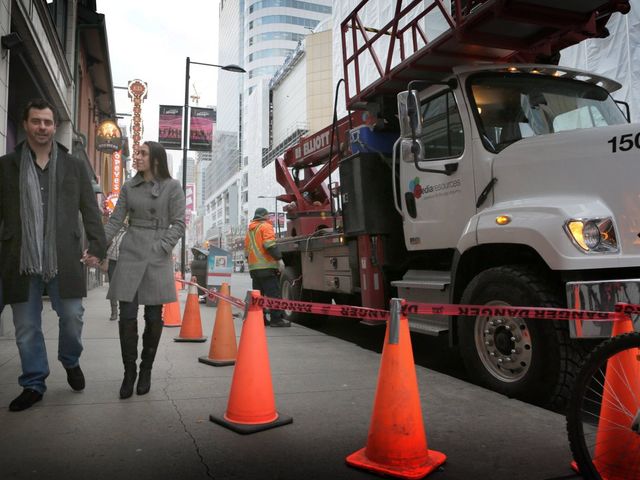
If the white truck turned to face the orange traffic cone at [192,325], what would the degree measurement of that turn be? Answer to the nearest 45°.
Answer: approximately 135° to its right

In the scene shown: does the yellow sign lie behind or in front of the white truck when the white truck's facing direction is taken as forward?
behind

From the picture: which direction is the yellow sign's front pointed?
toward the camera

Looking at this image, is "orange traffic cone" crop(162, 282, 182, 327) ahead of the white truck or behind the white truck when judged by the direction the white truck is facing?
behind

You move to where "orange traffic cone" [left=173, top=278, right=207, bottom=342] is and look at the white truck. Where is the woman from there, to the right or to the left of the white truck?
right

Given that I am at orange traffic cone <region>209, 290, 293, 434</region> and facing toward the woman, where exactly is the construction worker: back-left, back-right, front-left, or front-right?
front-right

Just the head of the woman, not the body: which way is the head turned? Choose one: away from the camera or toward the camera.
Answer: toward the camera

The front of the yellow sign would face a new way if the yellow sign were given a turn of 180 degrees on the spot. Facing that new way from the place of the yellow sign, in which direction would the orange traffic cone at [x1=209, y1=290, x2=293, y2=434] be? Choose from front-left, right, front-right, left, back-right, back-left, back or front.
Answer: back

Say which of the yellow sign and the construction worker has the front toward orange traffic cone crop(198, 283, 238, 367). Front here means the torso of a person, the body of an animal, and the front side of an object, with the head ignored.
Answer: the yellow sign

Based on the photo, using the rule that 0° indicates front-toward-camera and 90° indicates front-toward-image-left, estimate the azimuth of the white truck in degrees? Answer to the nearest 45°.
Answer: approximately 315°

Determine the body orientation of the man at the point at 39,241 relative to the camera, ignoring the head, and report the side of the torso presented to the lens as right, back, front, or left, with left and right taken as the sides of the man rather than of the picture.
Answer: front

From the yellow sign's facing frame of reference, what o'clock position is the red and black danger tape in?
The red and black danger tape is roughly at 12 o'clock from the yellow sign.

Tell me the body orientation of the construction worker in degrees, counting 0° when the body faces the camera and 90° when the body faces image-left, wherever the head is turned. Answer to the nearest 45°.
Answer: approximately 225°

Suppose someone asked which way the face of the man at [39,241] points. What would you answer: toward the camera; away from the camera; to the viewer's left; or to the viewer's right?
toward the camera

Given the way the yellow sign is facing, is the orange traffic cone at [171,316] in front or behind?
in front
